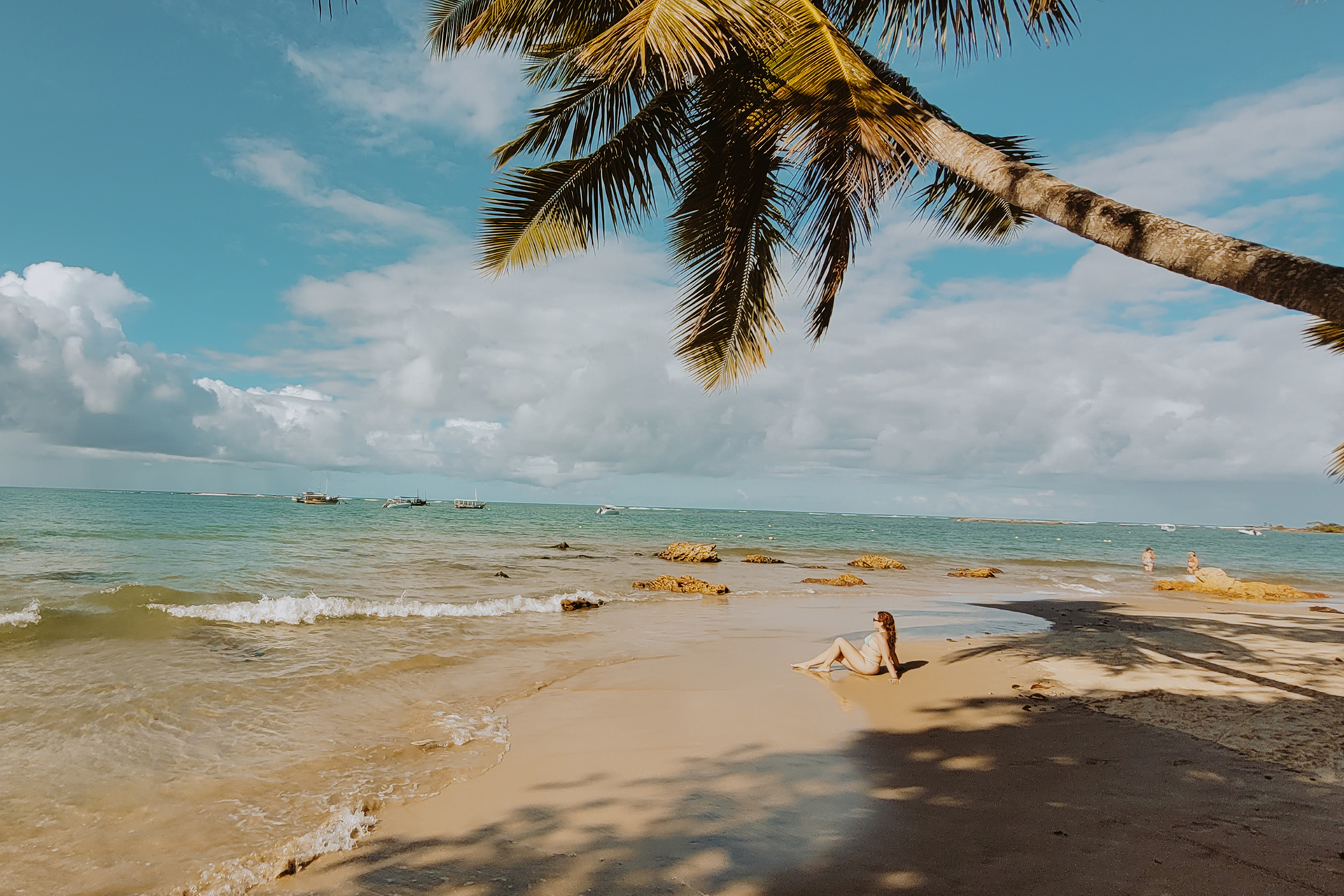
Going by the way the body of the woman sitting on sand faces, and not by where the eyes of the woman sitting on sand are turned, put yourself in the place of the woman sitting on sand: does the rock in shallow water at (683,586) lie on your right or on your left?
on your right

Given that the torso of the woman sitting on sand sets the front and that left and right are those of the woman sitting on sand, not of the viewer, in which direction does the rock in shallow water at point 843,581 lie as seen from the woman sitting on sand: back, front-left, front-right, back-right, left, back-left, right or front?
right

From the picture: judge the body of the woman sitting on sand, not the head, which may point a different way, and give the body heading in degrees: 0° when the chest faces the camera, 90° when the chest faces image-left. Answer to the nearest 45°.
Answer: approximately 90°

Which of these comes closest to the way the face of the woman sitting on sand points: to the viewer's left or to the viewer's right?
to the viewer's left

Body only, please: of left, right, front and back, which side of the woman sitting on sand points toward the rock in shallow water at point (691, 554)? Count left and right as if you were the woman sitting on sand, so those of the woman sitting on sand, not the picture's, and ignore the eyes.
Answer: right

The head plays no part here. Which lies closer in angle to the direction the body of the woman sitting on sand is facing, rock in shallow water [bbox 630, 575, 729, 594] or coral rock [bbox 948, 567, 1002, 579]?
the rock in shallow water

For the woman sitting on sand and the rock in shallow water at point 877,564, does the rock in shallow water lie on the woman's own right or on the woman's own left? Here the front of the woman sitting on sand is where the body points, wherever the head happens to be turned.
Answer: on the woman's own right

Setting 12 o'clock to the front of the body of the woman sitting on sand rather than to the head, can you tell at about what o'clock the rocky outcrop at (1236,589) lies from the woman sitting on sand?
The rocky outcrop is roughly at 4 o'clock from the woman sitting on sand.

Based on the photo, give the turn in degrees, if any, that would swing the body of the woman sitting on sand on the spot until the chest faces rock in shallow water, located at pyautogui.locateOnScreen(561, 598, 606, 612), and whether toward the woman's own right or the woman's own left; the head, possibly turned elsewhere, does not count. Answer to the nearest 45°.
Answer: approximately 45° to the woman's own right
